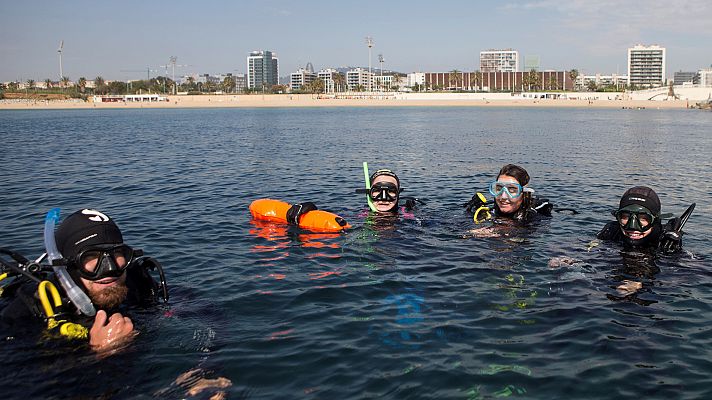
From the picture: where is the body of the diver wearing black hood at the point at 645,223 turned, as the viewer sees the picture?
toward the camera

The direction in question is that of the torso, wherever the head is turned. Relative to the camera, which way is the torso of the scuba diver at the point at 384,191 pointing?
toward the camera

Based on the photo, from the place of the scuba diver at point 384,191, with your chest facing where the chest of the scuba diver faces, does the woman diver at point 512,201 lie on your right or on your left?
on your left

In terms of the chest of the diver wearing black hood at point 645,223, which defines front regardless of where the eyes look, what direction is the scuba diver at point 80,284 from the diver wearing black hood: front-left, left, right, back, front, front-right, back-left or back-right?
front-right

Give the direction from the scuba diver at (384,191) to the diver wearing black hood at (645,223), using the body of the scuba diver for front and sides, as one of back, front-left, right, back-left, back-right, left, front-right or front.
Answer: front-left

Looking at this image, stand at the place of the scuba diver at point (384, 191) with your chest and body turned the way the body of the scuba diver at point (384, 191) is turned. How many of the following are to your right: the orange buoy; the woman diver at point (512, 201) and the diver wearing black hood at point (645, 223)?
1

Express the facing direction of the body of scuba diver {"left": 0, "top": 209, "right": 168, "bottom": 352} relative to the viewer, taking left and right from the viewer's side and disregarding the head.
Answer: facing the viewer and to the right of the viewer

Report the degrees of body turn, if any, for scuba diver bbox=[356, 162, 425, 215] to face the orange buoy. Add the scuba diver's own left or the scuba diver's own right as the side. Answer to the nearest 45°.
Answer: approximately 90° to the scuba diver's own right

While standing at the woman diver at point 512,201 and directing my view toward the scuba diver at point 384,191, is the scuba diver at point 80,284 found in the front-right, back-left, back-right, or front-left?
front-left

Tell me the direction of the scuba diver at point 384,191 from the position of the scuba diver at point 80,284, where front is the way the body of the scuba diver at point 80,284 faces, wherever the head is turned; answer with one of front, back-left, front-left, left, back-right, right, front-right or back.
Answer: left

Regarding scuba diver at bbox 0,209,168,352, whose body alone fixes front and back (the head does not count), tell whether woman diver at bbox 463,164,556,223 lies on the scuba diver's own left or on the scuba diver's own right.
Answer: on the scuba diver's own left

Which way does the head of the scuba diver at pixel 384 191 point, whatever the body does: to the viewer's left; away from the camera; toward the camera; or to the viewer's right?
toward the camera

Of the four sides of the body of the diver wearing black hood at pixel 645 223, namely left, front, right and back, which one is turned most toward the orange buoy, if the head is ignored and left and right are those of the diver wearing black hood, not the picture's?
right

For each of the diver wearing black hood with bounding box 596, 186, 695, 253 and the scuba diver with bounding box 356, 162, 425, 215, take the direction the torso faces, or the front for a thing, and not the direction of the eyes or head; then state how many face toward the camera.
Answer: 2
